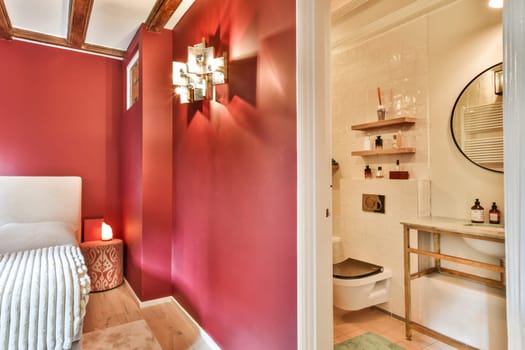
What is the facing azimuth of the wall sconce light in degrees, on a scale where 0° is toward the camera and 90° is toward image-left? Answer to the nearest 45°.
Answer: approximately 45°

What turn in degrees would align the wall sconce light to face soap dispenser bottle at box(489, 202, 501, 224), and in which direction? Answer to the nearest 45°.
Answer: approximately 135° to its left

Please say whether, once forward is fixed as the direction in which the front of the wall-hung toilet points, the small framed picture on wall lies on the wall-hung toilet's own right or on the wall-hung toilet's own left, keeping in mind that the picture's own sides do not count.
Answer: on the wall-hung toilet's own right

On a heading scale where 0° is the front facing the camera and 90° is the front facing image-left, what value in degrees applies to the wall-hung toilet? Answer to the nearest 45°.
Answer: approximately 45°

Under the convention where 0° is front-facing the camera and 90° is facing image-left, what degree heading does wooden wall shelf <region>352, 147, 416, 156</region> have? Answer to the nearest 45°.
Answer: approximately 0°
